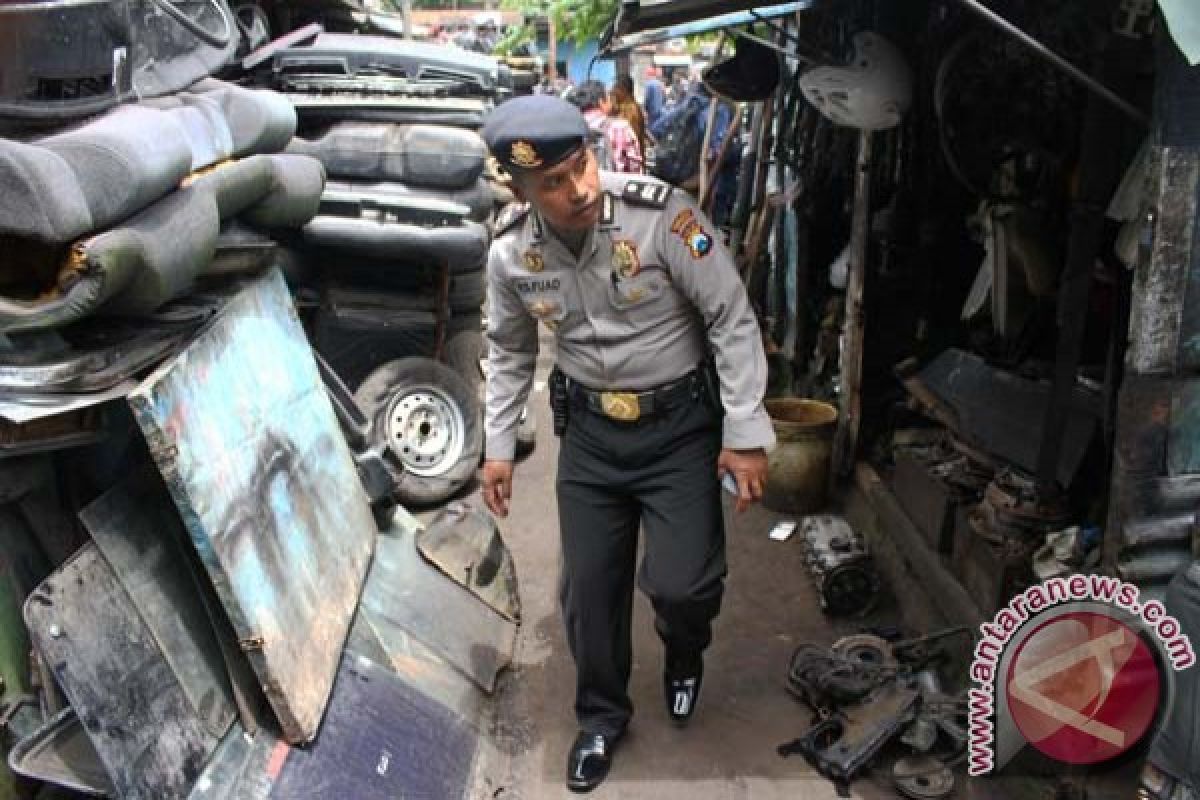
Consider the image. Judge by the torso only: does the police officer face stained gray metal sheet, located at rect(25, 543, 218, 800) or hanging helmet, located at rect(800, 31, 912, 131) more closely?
the stained gray metal sheet

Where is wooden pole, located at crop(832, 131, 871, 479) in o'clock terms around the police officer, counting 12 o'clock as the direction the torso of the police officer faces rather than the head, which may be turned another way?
The wooden pole is roughly at 7 o'clock from the police officer.

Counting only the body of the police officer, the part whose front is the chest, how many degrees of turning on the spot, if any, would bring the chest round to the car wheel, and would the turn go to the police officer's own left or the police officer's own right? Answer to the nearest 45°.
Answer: approximately 135° to the police officer's own right

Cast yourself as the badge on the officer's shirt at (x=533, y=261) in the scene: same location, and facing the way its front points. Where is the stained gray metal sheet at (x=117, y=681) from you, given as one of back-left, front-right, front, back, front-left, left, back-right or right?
front-right

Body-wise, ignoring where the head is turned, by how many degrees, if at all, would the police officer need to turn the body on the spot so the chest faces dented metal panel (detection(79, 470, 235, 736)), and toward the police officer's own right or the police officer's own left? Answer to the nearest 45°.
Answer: approximately 45° to the police officer's own right

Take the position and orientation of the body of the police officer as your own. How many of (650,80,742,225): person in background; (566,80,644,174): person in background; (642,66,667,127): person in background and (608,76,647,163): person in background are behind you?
4

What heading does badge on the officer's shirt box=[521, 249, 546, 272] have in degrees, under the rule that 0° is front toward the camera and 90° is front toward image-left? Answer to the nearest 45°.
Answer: approximately 0°

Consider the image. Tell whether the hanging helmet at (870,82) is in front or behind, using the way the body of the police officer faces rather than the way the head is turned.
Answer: behind

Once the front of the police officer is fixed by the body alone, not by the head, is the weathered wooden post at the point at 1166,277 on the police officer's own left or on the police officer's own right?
on the police officer's own left

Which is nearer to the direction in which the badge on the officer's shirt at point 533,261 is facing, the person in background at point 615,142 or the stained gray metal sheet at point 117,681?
the stained gray metal sheet

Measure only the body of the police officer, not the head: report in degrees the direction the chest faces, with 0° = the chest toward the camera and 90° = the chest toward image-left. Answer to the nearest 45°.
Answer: approximately 0°
